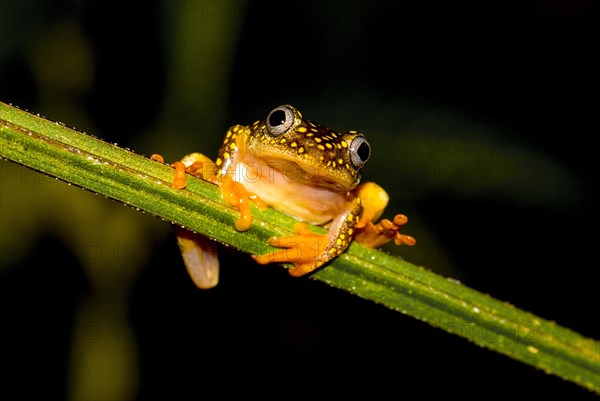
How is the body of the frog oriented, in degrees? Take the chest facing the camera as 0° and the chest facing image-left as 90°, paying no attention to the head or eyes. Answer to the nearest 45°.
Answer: approximately 0°
